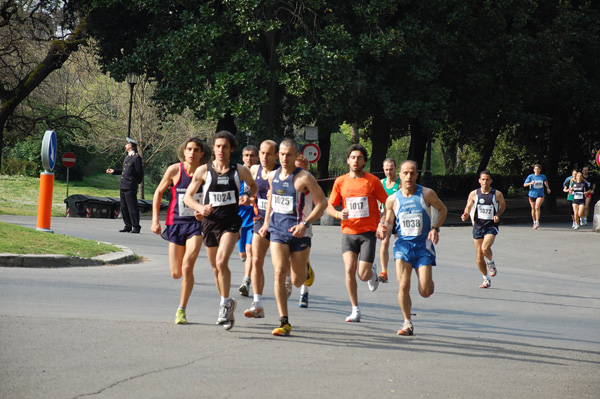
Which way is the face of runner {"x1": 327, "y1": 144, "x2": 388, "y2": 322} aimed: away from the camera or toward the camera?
toward the camera

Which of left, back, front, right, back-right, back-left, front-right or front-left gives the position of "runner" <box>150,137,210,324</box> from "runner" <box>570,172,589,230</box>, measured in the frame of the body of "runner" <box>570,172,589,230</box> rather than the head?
front

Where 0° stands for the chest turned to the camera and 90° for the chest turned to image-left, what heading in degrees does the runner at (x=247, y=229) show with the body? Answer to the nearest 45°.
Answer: approximately 0°

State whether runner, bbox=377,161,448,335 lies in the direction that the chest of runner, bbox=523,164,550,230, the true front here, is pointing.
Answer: yes

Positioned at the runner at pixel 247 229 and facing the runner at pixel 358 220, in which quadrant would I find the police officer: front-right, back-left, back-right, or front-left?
back-left

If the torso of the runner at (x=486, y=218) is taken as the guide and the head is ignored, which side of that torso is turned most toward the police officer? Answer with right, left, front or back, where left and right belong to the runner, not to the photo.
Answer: right

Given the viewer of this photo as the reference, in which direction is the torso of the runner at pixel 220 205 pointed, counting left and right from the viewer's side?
facing the viewer

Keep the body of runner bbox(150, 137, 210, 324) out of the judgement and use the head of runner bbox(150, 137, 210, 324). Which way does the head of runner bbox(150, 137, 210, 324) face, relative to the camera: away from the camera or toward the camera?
toward the camera

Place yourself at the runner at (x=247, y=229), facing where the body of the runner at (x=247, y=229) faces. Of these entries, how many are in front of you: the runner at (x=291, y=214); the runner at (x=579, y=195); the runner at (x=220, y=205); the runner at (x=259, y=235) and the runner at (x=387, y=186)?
3

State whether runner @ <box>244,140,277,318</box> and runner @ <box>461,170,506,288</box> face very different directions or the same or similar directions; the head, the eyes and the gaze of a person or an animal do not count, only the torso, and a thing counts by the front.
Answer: same or similar directions

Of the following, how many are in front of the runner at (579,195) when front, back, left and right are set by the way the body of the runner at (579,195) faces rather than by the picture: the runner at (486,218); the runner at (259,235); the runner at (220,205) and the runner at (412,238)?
4

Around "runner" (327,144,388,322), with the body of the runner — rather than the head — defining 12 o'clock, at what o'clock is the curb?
The curb is roughly at 4 o'clock from the runner.

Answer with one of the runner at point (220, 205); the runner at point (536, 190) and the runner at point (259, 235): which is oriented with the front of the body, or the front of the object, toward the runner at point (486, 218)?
the runner at point (536, 190)

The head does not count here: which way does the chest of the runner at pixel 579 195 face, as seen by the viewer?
toward the camera

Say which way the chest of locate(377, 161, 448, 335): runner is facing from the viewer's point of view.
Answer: toward the camera
